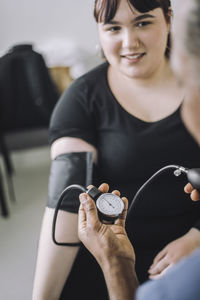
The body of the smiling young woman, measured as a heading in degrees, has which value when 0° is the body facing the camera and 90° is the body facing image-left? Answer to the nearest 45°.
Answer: approximately 315°
